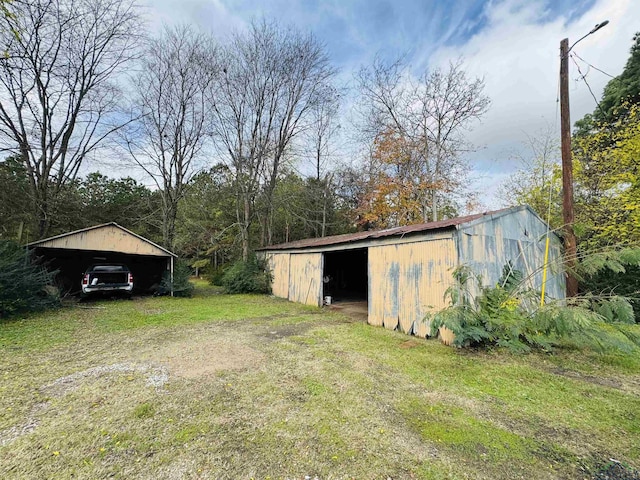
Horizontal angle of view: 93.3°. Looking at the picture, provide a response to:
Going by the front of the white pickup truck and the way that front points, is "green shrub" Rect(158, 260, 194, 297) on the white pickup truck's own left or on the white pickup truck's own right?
on the white pickup truck's own right

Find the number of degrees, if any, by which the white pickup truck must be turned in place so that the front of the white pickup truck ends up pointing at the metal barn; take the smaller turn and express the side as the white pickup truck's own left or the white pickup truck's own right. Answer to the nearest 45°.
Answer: approximately 135° to the white pickup truck's own right

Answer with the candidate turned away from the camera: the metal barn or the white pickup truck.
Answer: the white pickup truck

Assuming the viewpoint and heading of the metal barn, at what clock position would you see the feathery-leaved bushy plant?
The feathery-leaved bushy plant is roughly at 9 o'clock from the metal barn.

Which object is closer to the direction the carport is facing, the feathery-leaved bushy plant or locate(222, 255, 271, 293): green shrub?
the feathery-leaved bushy plant

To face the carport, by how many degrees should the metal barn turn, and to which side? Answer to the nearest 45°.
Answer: approximately 45° to its right

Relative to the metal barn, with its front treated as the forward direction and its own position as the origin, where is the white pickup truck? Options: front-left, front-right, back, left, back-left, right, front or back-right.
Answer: front-right

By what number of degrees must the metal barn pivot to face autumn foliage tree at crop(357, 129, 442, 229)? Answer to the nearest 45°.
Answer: approximately 135° to its right

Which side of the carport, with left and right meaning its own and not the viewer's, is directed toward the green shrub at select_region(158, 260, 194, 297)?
left

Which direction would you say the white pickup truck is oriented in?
away from the camera

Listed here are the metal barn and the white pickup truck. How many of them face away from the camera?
1
